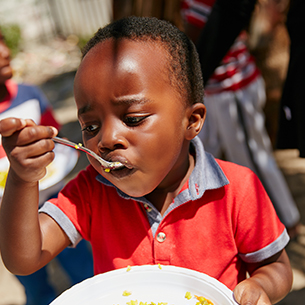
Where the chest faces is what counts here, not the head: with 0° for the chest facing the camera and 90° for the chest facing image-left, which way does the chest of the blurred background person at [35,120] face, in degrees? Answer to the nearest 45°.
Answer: approximately 315°

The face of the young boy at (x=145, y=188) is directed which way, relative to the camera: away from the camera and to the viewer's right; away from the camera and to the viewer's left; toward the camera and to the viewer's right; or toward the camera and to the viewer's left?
toward the camera and to the viewer's left
